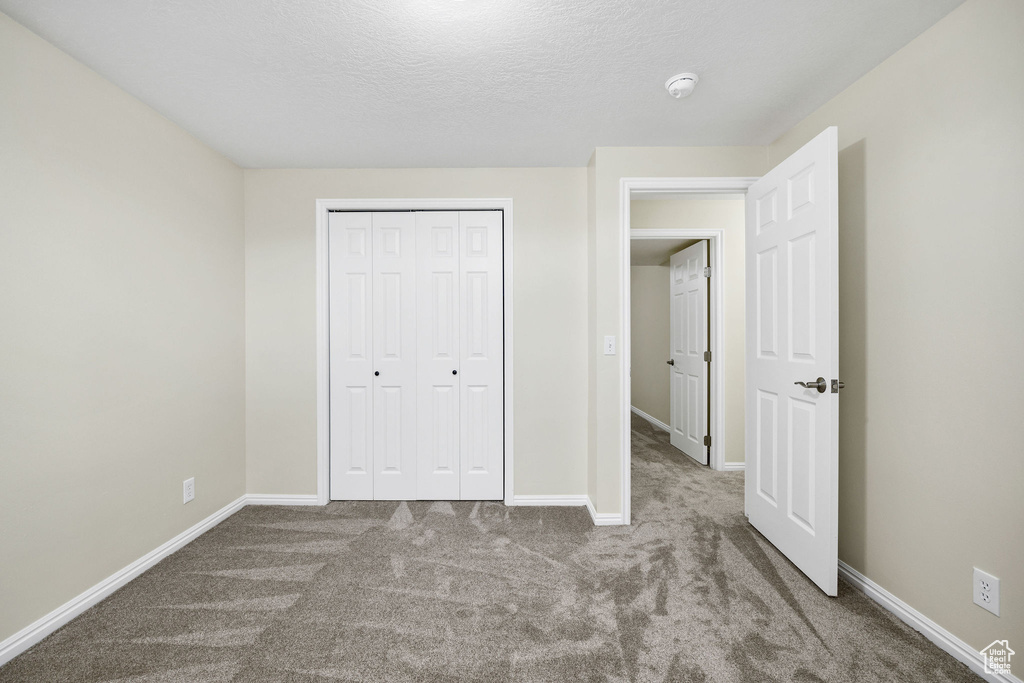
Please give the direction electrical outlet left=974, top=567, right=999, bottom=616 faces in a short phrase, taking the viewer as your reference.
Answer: facing the viewer and to the left of the viewer

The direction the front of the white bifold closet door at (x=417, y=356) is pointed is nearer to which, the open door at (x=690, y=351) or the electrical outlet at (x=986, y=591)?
the electrical outlet

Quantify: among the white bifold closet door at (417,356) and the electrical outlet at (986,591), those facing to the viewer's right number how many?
0

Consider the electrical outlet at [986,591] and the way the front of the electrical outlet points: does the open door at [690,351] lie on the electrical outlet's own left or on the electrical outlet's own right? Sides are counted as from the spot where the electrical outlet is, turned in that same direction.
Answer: on the electrical outlet's own right

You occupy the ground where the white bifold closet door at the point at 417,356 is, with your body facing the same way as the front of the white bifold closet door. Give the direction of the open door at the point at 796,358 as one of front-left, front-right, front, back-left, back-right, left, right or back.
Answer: front-left

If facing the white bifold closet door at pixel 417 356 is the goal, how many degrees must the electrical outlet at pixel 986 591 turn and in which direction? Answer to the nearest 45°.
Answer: approximately 45° to its right

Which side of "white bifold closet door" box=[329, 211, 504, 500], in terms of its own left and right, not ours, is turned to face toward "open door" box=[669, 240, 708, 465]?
left

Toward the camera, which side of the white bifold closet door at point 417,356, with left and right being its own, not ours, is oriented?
front

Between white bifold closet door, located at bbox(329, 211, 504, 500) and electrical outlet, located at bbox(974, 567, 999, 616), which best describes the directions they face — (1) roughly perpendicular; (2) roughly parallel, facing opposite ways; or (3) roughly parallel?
roughly perpendicular

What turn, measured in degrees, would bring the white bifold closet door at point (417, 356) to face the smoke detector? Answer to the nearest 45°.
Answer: approximately 45° to its left
